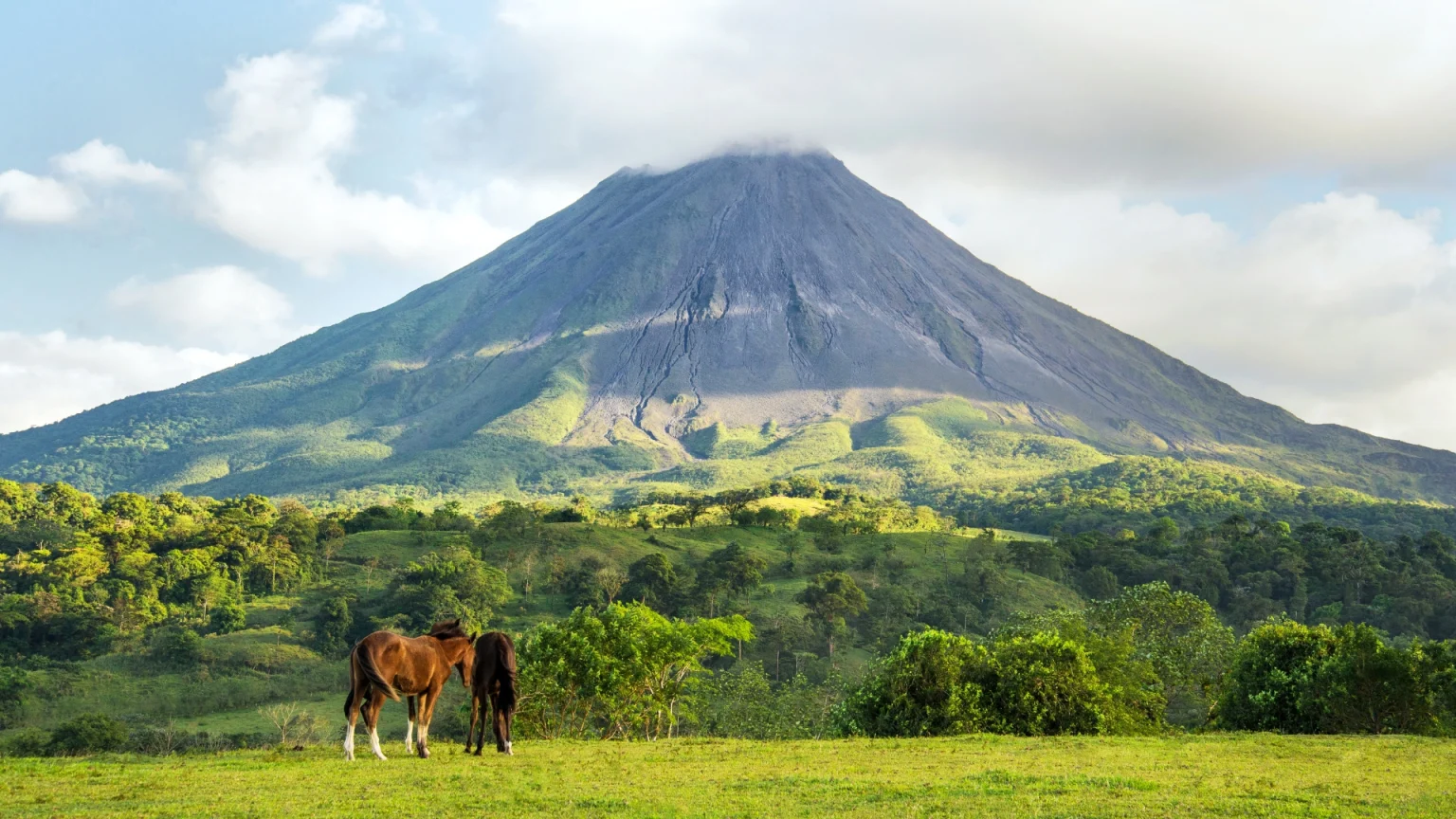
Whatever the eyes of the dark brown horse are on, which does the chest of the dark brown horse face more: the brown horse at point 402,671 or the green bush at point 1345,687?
the green bush

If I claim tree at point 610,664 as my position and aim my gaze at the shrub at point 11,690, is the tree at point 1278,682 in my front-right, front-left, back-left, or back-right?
back-right

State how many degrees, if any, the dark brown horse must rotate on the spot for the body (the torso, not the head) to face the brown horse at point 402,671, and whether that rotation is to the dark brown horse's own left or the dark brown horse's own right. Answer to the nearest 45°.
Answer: approximately 135° to the dark brown horse's own left

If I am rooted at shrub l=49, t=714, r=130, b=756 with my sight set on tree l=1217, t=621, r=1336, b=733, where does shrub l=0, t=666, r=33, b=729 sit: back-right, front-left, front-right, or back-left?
back-left

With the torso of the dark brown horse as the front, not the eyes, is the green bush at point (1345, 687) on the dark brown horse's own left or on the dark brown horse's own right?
on the dark brown horse's own right

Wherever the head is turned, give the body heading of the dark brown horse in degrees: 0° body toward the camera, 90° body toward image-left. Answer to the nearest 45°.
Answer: approximately 180°

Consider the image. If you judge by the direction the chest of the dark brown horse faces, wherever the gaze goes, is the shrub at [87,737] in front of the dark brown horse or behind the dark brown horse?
in front

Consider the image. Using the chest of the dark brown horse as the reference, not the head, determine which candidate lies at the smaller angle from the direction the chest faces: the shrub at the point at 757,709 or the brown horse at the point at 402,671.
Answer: the shrub

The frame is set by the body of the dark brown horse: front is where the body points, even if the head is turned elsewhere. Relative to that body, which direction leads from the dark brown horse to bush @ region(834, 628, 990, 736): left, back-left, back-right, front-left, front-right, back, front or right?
front-right
